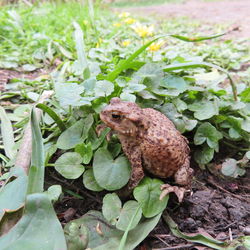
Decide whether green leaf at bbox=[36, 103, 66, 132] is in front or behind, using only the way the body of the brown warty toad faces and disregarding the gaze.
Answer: in front

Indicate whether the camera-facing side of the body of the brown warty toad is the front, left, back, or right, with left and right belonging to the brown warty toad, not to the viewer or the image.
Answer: left

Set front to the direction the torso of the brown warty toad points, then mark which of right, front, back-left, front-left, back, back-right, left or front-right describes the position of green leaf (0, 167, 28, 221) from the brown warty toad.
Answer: front-left

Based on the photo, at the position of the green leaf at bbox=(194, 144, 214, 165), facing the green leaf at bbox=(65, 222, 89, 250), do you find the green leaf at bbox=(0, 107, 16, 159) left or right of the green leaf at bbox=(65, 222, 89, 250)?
right

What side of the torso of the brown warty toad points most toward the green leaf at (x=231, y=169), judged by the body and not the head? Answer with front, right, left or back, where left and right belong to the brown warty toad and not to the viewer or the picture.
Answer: back

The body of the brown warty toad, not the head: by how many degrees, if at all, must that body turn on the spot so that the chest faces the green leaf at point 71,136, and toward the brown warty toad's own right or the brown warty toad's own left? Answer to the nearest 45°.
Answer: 0° — it already faces it

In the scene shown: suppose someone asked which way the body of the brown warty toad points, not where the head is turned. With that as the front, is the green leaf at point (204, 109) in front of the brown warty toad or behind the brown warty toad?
behind

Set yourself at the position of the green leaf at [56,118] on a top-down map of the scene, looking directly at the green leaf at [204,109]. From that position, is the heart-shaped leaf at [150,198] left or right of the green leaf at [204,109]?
right

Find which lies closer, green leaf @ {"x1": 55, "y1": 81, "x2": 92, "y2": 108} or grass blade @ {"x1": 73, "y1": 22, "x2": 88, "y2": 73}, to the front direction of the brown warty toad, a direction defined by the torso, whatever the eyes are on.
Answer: the green leaf

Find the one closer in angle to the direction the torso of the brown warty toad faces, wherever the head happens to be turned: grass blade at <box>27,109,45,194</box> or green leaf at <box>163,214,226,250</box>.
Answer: the grass blade
